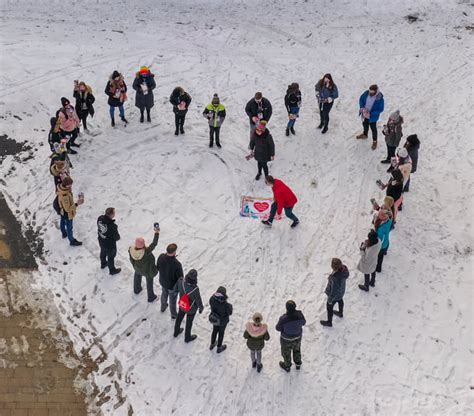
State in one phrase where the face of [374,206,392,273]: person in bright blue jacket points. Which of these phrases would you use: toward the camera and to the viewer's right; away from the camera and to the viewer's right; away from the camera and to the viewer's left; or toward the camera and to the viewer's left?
toward the camera and to the viewer's left

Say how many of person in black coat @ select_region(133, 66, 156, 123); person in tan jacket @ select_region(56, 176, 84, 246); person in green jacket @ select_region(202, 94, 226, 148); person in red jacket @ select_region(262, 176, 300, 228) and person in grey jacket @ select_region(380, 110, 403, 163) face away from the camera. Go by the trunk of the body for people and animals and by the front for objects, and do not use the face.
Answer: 0

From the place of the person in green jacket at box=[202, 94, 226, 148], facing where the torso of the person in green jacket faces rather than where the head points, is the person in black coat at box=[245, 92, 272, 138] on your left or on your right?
on your left

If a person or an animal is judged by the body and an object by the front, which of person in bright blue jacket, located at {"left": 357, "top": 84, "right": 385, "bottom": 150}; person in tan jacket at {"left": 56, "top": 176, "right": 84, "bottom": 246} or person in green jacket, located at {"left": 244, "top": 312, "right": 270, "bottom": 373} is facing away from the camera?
the person in green jacket

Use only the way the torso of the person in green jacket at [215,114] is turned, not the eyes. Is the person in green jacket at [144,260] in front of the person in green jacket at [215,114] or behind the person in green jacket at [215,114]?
in front

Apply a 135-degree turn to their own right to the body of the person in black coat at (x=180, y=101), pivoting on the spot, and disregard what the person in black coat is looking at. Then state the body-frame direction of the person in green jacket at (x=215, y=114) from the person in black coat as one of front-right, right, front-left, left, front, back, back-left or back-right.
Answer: back

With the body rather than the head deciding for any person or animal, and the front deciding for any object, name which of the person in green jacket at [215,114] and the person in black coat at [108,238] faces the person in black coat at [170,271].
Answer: the person in green jacket

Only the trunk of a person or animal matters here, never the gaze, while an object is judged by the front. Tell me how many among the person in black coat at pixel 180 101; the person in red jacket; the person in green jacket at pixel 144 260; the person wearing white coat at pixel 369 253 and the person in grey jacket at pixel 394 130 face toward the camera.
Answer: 1

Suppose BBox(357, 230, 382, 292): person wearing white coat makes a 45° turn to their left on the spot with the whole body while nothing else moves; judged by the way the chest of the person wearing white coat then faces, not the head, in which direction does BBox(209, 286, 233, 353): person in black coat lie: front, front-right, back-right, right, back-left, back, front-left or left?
front-left

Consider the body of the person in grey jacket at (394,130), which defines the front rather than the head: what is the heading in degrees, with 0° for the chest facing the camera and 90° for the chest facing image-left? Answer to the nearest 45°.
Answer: approximately 90°

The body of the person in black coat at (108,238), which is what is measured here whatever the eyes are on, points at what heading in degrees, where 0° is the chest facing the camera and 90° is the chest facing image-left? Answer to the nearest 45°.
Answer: approximately 225°

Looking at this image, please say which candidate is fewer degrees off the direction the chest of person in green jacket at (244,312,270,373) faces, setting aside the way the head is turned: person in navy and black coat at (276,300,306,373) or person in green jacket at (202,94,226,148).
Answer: the person in green jacket

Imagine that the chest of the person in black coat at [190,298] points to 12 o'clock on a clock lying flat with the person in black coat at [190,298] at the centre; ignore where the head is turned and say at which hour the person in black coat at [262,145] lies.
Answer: the person in black coat at [262,145] is roughly at 11 o'clock from the person in black coat at [190,298].

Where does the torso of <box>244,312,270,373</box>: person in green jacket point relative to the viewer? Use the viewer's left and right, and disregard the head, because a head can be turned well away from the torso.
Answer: facing away from the viewer

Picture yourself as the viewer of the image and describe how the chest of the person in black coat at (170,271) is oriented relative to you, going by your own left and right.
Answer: facing away from the viewer and to the right of the viewer

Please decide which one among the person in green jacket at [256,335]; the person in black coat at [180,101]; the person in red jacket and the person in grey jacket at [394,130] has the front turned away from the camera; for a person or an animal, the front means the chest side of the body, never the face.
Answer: the person in green jacket

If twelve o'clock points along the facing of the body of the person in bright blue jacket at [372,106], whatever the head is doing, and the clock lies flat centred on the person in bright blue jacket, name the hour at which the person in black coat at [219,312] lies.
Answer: The person in black coat is roughly at 11 o'clock from the person in bright blue jacket.
